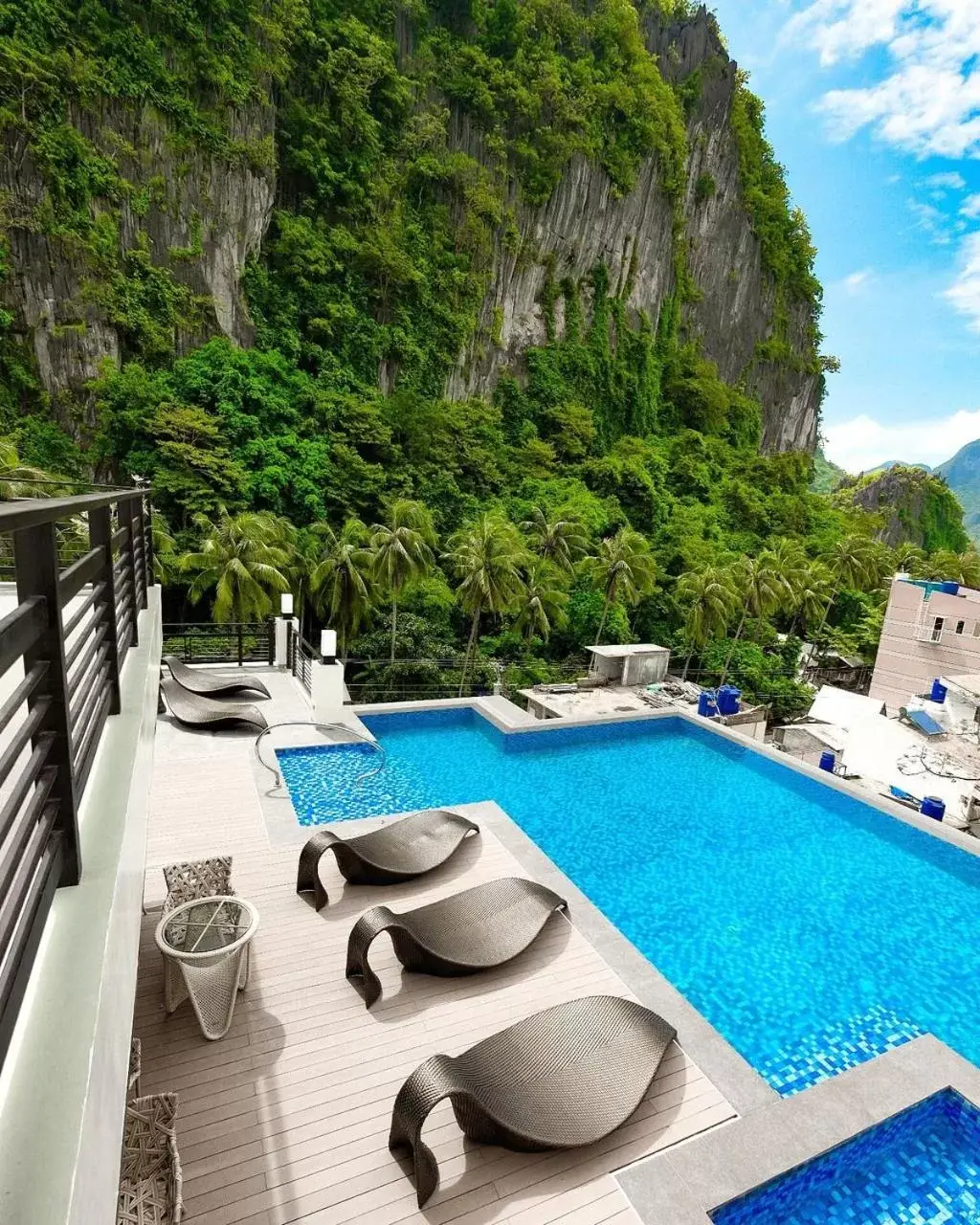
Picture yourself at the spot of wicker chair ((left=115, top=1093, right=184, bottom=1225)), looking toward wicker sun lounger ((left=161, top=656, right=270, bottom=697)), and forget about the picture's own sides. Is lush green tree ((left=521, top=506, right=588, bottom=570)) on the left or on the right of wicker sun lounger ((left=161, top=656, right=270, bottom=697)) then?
right

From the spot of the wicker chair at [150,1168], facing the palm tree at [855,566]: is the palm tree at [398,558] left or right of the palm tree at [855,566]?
left

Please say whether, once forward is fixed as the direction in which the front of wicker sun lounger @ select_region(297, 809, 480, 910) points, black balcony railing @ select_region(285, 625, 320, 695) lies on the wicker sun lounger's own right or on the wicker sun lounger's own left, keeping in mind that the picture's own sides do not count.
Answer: on the wicker sun lounger's own right

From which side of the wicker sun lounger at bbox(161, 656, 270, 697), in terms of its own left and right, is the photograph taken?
right

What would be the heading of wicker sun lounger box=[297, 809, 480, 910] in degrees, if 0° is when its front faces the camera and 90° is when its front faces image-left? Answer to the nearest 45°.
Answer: approximately 45°

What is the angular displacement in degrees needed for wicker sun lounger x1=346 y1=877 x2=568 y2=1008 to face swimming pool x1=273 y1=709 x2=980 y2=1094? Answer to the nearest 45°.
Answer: approximately 180°
